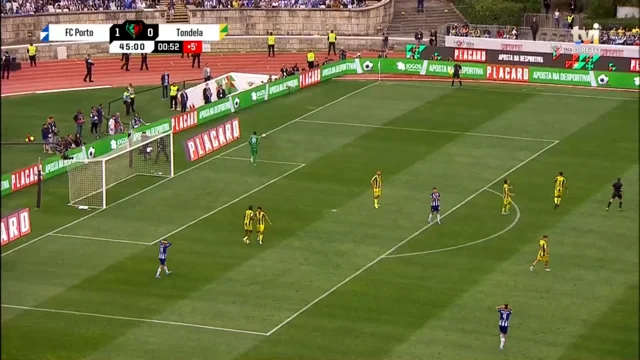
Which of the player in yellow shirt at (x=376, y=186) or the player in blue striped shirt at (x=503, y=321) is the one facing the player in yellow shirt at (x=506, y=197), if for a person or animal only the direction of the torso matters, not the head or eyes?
the player in blue striped shirt

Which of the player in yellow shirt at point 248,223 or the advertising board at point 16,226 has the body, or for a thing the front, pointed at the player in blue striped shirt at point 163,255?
the advertising board

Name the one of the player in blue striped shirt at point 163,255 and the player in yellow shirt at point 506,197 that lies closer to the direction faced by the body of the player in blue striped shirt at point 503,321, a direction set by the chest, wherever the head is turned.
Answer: the player in yellow shirt

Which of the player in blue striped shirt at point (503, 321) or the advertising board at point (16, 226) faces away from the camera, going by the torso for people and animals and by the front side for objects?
the player in blue striped shirt

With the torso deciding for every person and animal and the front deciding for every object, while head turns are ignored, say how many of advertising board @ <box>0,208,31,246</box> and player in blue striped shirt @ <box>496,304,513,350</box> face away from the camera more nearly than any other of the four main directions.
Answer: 1

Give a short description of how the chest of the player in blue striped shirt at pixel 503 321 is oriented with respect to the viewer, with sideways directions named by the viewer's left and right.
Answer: facing away from the viewer

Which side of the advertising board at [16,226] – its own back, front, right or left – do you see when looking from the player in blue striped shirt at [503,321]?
front

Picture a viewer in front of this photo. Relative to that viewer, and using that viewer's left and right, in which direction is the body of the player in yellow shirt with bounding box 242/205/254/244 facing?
facing away from the viewer and to the right of the viewer

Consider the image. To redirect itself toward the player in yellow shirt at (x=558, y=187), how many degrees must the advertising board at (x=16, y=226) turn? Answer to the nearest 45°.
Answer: approximately 45° to its left

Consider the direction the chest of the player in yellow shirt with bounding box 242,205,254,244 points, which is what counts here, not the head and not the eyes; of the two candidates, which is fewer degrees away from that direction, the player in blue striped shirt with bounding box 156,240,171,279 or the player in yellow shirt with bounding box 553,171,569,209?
the player in yellow shirt
